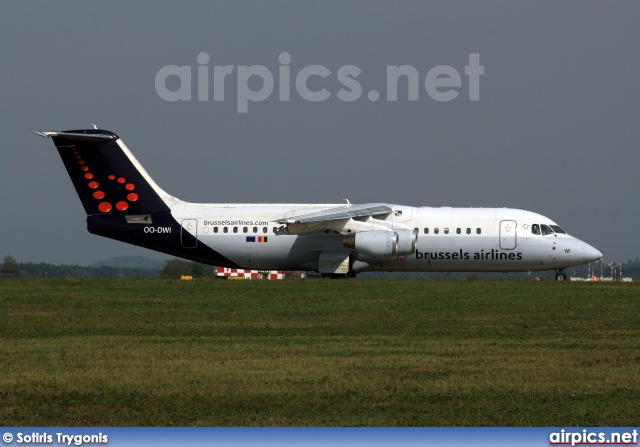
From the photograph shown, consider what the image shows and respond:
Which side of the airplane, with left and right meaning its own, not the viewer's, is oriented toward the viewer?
right
